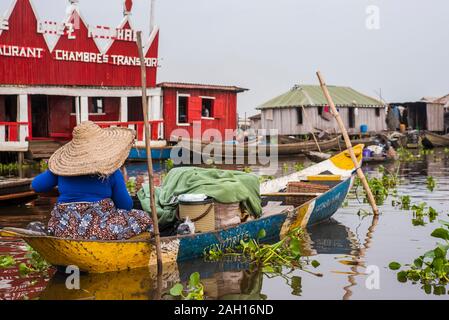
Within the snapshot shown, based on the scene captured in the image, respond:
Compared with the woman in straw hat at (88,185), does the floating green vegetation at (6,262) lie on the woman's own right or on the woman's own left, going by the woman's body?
on the woman's own left

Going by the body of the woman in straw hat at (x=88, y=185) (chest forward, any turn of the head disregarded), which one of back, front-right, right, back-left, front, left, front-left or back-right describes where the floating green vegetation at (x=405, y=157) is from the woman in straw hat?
front-right

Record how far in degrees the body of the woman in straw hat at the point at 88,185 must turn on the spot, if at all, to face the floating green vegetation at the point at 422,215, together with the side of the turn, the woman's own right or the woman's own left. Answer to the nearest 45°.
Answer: approximately 45° to the woman's own right

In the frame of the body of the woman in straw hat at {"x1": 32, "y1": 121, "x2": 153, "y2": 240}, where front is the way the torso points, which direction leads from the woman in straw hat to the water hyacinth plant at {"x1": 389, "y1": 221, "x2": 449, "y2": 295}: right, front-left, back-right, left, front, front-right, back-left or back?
right

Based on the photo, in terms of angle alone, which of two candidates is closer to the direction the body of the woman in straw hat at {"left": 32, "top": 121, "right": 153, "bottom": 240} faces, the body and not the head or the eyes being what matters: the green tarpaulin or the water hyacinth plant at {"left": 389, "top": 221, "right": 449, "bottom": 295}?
the green tarpaulin

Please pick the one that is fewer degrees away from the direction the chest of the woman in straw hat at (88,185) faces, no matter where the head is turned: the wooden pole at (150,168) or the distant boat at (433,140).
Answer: the distant boat

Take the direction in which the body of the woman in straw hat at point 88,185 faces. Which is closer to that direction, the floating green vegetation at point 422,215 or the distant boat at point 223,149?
the distant boat

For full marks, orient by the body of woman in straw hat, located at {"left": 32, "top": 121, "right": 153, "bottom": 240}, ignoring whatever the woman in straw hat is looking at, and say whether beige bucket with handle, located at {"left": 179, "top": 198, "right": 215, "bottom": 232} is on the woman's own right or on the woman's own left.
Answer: on the woman's own right

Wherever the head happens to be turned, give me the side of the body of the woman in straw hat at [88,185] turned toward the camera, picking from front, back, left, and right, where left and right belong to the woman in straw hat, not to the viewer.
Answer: back

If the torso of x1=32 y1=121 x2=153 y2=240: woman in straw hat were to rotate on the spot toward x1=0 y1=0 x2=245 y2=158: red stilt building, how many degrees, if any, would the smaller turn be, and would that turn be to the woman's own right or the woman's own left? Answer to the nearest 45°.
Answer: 0° — they already face it

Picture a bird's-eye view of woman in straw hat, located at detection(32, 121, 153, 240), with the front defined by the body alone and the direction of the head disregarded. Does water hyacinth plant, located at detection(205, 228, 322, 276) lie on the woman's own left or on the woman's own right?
on the woman's own right

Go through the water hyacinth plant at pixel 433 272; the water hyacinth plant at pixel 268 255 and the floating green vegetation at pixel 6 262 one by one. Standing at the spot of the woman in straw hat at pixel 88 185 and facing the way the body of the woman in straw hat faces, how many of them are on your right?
2

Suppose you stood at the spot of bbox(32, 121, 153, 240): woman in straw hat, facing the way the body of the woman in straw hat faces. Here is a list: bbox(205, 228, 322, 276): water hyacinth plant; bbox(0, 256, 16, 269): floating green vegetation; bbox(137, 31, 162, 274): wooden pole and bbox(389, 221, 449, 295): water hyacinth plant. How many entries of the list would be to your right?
3

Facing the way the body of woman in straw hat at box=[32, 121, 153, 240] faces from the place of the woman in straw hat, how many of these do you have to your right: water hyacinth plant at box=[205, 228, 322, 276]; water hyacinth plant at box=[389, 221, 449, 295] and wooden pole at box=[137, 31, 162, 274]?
3
